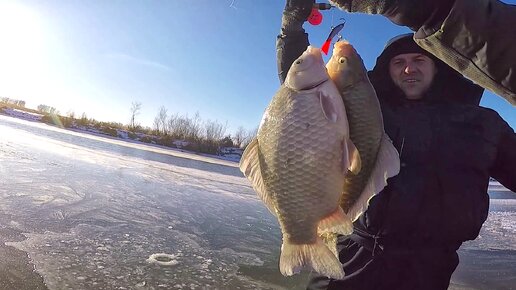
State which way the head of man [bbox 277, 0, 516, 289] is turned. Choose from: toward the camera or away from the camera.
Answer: toward the camera

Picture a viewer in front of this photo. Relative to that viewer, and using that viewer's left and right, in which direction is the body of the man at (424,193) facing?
facing the viewer
